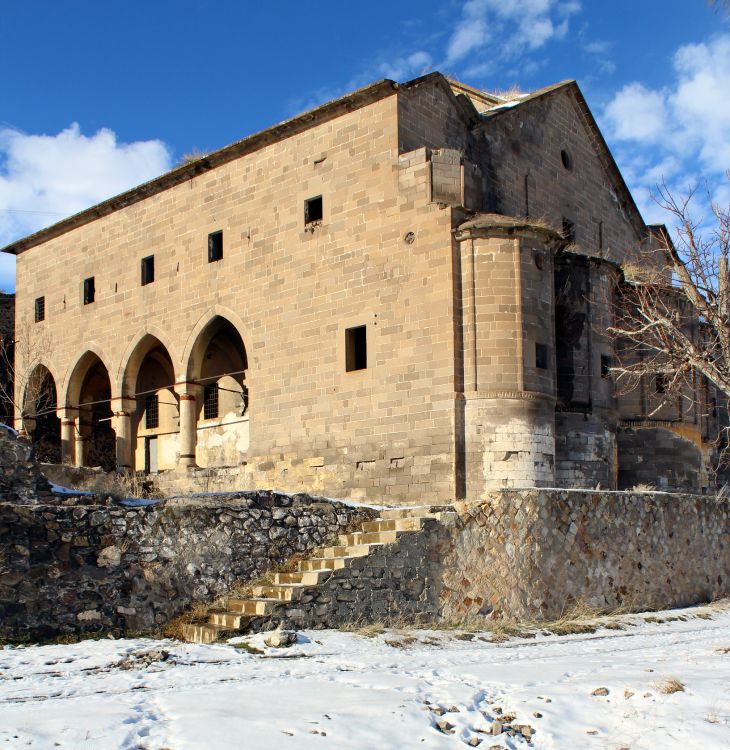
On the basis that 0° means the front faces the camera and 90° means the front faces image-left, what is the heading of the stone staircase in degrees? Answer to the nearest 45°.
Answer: approximately 45°

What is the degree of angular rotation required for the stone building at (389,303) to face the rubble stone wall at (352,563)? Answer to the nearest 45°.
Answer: approximately 45° to its left

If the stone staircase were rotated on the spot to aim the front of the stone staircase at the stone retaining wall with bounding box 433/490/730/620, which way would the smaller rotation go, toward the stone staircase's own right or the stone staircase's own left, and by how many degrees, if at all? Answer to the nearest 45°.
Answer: approximately 180°

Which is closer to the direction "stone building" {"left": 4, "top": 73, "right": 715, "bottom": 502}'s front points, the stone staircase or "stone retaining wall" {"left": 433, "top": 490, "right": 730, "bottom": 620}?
the stone staircase

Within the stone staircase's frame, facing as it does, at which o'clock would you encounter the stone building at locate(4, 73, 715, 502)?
The stone building is roughly at 5 o'clock from the stone staircase.

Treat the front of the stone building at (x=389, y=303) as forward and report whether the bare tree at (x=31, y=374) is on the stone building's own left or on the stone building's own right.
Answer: on the stone building's own right

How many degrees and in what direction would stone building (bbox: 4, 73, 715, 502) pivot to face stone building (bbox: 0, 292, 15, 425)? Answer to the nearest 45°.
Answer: approximately 90° to its right

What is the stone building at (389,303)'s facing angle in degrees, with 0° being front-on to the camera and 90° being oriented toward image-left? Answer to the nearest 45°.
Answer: approximately 45°

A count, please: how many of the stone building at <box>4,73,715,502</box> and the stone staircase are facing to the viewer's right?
0

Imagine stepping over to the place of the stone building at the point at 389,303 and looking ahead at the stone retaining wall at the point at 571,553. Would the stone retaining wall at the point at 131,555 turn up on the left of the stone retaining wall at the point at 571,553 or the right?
right
